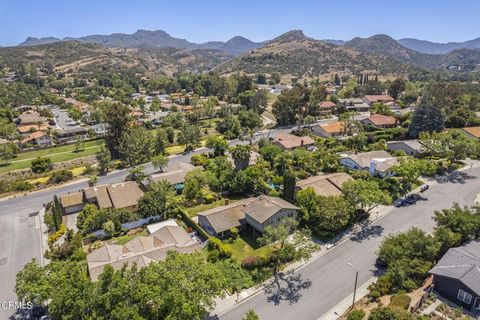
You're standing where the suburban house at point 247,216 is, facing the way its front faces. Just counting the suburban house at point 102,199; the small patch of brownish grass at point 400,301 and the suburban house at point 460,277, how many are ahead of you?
2

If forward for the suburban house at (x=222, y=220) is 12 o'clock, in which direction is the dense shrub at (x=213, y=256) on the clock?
The dense shrub is roughly at 2 o'clock from the suburban house.

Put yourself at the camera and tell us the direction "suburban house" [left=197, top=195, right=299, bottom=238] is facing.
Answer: facing the viewer and to the right of the viewer

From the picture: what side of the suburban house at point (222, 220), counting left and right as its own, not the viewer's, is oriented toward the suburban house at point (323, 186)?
left

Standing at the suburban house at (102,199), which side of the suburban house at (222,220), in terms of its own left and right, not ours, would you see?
back

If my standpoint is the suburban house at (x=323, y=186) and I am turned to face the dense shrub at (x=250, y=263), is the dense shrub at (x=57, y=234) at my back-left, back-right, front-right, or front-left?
front-right

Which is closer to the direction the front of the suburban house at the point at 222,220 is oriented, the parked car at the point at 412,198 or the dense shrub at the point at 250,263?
the dense shrub

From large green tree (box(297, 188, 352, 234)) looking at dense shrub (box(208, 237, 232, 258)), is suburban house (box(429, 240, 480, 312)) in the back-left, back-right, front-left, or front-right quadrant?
back-left

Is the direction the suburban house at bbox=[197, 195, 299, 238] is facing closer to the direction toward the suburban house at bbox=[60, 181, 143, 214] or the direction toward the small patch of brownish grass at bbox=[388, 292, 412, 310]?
the small patch of brownish grass

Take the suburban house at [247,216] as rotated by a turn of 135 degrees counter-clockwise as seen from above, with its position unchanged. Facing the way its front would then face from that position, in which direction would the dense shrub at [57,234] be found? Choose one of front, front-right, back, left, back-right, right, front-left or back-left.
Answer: left

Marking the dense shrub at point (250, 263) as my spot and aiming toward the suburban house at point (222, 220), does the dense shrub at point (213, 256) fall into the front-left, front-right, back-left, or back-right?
front-left

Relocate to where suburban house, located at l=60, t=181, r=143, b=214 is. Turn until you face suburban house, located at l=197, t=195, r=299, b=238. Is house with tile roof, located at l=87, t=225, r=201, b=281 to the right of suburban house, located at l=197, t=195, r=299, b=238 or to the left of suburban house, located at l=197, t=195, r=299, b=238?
right

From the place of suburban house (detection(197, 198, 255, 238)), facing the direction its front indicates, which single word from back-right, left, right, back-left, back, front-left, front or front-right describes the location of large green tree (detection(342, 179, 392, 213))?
front-left

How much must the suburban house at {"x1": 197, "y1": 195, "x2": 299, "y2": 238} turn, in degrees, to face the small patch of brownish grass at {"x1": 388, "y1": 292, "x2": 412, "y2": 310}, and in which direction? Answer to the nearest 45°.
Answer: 0° — it already faces it

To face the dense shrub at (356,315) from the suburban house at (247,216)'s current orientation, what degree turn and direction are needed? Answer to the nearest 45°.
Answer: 0° — it already faces it

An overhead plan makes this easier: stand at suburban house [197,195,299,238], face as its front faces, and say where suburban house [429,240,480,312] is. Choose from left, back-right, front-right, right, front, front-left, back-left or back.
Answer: front

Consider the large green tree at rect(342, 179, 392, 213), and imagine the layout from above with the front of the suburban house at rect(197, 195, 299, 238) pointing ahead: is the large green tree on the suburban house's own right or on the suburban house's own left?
on the suburban house's own left

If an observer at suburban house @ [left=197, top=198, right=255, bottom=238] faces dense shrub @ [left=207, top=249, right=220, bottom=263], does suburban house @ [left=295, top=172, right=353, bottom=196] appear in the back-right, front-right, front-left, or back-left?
back-left

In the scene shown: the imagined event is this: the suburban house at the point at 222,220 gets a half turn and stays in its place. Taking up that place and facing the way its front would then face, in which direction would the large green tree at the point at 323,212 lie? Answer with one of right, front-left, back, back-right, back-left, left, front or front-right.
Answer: back-right
